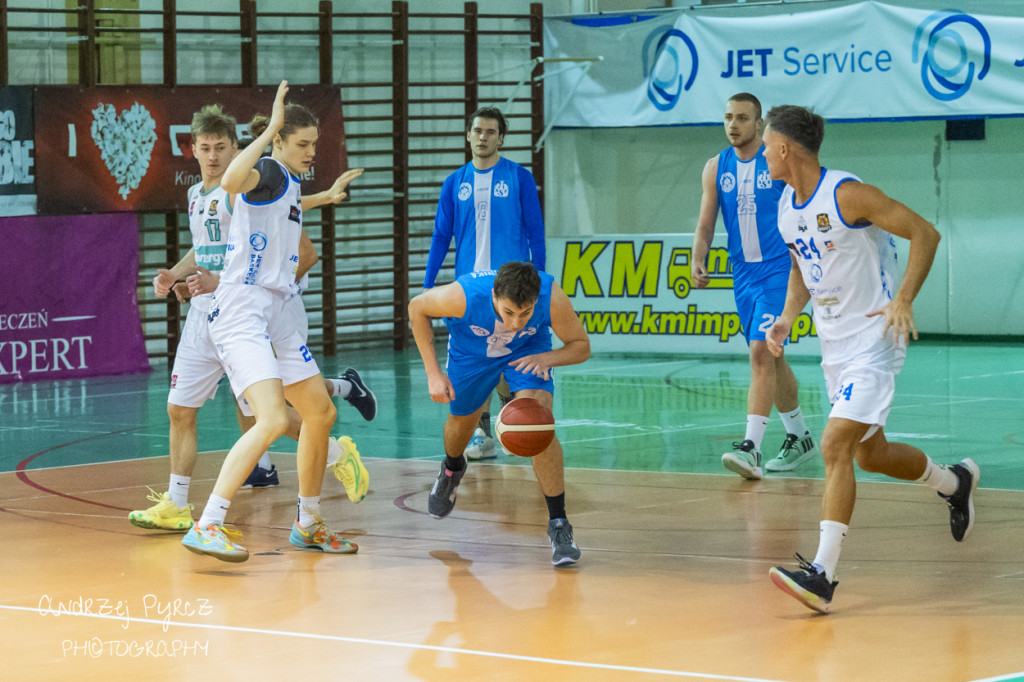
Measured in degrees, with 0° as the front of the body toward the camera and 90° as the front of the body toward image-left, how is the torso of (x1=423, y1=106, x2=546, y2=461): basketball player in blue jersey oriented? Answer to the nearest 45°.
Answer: approximately 0°

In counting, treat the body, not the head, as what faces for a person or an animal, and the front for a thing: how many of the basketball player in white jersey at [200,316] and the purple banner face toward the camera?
2

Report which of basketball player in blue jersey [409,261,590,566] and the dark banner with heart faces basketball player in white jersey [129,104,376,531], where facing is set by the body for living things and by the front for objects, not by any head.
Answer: the dark banner with heart

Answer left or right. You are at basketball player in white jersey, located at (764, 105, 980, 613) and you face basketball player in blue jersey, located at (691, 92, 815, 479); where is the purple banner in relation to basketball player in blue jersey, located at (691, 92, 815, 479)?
left

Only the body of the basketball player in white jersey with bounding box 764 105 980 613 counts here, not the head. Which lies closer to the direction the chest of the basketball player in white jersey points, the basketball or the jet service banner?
the basketball

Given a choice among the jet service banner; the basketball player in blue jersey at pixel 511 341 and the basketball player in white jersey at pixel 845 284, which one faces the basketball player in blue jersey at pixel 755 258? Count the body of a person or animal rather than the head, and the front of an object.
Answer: the jet service banner

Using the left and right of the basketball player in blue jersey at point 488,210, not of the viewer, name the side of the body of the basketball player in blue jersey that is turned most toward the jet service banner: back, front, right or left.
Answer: back
